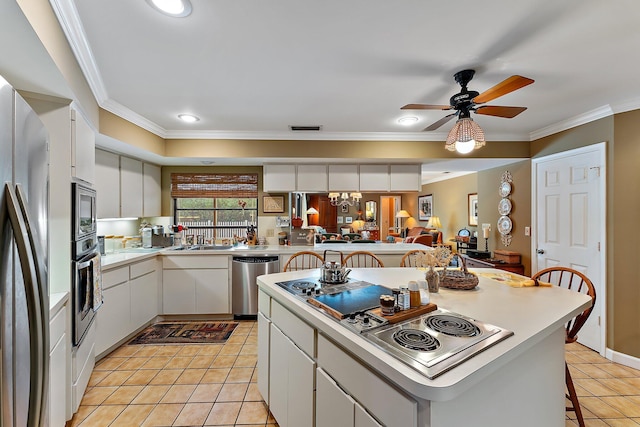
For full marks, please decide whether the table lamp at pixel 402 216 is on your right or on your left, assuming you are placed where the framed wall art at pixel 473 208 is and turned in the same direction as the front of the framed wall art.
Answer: on your right

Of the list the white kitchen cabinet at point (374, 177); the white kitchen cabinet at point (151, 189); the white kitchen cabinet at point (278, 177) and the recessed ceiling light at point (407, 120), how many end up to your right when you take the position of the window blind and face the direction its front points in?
1

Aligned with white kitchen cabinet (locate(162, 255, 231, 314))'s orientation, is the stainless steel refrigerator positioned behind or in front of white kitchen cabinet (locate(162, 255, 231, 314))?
in front

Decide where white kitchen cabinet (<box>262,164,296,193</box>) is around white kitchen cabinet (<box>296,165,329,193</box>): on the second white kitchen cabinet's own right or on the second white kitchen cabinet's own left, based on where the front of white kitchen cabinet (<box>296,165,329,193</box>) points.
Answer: on the second white kitchen cabinet's own right

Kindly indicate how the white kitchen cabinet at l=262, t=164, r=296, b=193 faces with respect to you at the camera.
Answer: facing the viewer

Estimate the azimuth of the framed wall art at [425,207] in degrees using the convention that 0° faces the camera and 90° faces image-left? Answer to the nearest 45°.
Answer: approximately 45°

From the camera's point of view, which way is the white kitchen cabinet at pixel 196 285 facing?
toward the camera

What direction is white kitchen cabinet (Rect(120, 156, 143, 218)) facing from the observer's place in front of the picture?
facing the viewer and to the right of the viewer

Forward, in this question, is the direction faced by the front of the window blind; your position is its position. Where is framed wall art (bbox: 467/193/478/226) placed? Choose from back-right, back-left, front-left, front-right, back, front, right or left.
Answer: left

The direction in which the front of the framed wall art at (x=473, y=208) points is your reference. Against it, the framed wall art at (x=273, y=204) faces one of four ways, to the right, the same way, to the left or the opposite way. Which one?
to the left

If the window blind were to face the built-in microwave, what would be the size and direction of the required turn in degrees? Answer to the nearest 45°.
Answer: approximately 45° to its right

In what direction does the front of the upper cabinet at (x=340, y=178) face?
toward the camera

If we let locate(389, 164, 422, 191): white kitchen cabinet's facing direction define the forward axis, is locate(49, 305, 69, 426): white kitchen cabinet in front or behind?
in front
